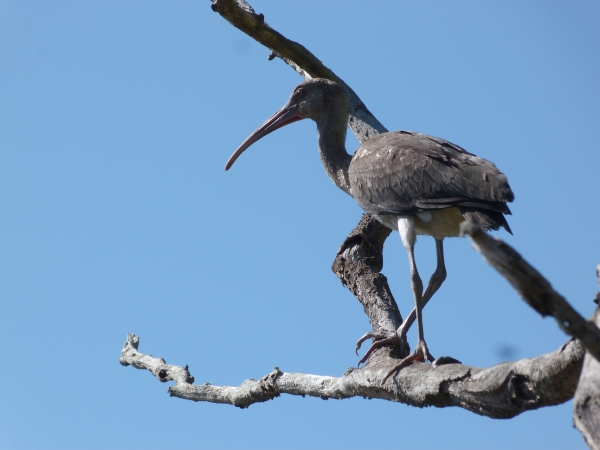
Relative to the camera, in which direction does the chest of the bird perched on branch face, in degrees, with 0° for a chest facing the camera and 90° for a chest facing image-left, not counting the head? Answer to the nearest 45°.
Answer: approximately 90°

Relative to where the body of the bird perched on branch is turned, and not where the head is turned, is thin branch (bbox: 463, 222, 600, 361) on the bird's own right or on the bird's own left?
on the bird's own left
